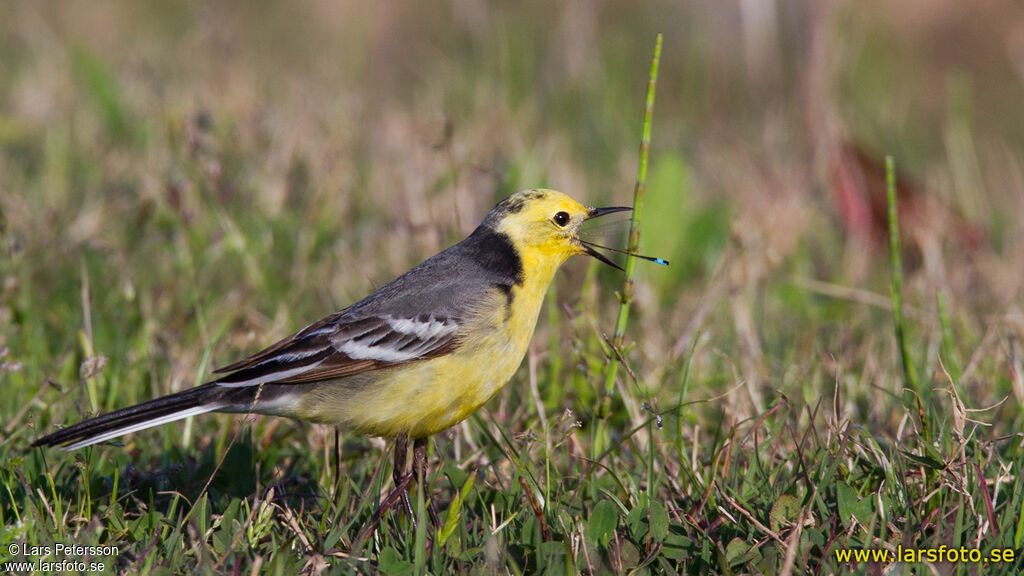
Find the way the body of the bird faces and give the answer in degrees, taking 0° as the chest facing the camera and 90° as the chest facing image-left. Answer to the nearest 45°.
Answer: approximately 270°

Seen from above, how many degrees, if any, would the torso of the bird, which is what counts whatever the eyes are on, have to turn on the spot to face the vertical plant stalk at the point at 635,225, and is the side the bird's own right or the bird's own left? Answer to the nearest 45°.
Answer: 0° — it already faces it
